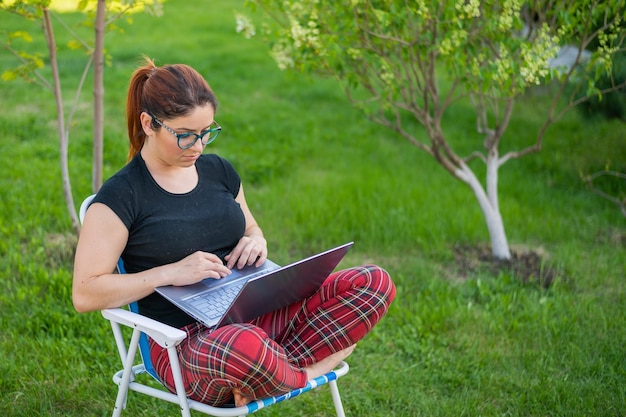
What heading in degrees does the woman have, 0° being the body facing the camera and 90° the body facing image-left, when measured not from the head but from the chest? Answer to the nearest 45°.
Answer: approximately 315°

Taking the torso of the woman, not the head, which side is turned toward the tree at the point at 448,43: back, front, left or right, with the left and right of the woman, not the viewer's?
left

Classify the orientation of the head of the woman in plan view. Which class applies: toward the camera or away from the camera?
toward the camera
